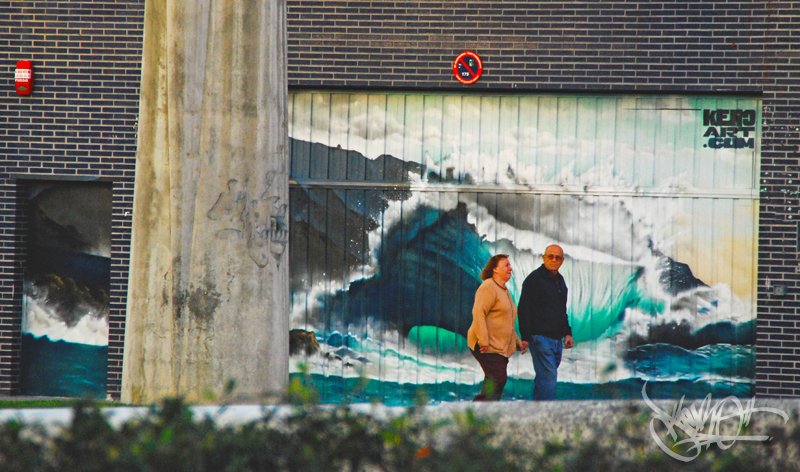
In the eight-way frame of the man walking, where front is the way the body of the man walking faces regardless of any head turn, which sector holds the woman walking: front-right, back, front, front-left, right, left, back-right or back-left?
right

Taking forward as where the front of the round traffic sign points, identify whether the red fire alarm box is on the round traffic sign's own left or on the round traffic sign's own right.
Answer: on the round traffic sign's own right

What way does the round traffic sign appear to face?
toward the camera
